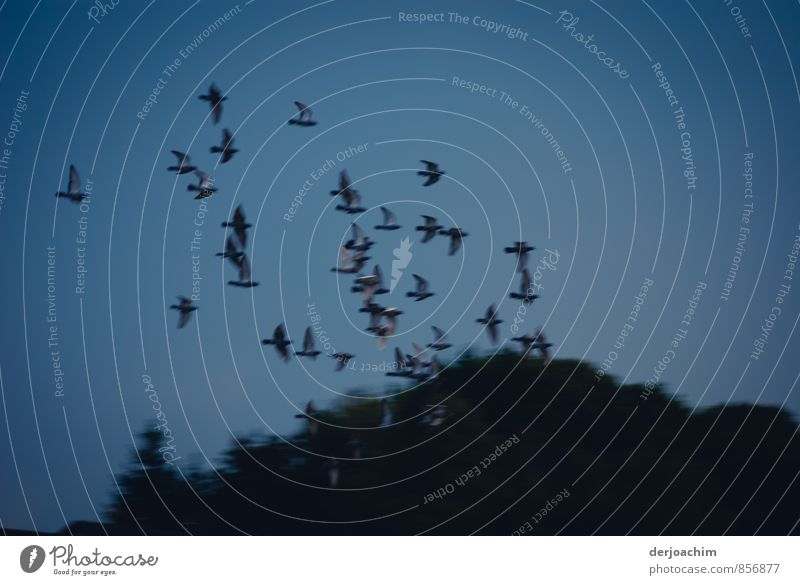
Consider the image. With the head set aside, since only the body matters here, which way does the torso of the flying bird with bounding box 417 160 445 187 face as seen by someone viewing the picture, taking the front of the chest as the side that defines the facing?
to the viewer's right

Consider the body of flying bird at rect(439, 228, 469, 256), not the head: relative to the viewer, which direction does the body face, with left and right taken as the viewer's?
facing to the right of the viewer
